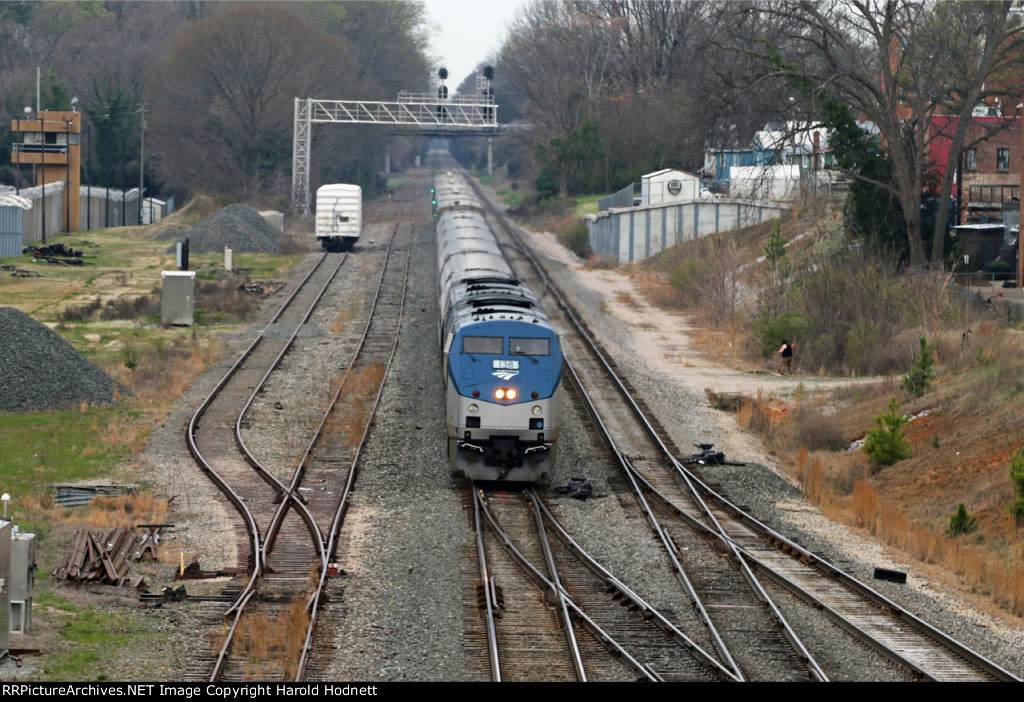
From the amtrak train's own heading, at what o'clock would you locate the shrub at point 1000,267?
The shrub is roughly at 7 o'clock from the amtrak train.

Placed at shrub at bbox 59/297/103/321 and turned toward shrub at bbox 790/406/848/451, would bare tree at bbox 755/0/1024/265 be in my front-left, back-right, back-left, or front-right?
front-left

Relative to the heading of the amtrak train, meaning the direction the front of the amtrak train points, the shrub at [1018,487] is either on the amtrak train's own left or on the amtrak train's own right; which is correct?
on the amtrak train's own left

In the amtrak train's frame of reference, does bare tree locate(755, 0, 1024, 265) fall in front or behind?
behind

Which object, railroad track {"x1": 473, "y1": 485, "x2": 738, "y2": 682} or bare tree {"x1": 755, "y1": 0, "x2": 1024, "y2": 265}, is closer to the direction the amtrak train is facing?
the railroad track

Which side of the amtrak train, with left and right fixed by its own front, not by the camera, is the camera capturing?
front

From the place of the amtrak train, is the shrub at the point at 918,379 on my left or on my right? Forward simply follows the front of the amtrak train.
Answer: on my left

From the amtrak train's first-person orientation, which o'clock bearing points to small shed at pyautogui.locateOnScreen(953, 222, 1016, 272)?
The small shed is roughly at 7 o'clock from the amtrak train.

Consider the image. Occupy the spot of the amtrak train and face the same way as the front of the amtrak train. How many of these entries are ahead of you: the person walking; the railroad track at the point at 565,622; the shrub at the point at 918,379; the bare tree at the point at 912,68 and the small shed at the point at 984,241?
1

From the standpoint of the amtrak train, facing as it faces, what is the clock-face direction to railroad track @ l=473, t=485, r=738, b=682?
The railroad track is roughly at 12 o'clock from the amtrak train.

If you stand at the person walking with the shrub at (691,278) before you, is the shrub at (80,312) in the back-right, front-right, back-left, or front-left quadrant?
front-left
